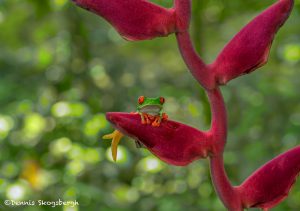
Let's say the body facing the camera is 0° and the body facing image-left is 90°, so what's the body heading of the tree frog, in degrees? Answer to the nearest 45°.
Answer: approximately 0°
